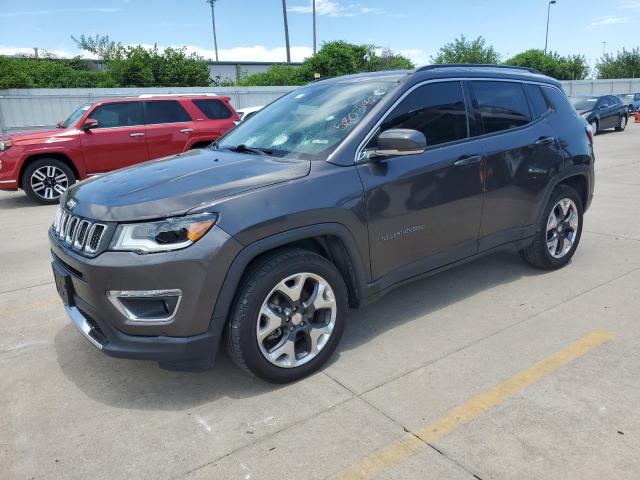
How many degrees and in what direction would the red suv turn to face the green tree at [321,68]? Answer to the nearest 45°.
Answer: approximately 135° to its right

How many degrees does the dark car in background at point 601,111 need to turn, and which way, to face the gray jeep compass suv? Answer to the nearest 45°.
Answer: approximately 45° to its left

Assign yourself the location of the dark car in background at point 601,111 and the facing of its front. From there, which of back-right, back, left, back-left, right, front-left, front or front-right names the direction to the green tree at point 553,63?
back-right

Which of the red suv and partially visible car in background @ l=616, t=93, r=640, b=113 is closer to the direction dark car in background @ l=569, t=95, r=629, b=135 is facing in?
the red suv

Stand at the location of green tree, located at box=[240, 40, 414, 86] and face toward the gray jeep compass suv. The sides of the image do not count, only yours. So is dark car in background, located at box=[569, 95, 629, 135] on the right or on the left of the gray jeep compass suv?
left

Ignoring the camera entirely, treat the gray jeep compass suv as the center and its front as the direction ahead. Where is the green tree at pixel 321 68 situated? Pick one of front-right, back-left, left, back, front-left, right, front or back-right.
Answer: back-right

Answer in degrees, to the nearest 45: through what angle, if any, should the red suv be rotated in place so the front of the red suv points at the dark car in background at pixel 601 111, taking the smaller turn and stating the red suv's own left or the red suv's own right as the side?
approximately 180°

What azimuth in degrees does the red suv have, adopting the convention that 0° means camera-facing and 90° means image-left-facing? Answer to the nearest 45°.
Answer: approximately 90°

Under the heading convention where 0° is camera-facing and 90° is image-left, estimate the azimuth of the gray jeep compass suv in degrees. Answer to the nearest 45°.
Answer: approximately 45°
